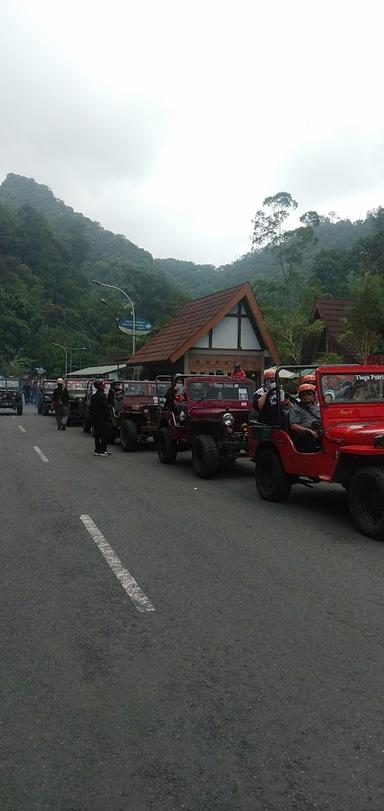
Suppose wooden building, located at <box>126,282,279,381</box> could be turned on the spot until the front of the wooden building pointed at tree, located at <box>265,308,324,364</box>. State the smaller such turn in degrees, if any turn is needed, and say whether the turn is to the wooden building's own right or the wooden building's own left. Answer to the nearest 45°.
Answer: approximately 90° to the wooden building's own left

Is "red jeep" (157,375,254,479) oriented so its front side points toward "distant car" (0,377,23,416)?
no

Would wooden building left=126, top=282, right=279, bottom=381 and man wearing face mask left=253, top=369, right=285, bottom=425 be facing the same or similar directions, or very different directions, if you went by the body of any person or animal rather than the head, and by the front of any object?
same or similar directions

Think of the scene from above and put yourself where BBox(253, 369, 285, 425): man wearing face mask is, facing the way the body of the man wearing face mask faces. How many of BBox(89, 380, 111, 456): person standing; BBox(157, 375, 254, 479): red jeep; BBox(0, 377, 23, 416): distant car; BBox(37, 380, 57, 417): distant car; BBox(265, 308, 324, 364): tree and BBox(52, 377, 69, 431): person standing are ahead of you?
0

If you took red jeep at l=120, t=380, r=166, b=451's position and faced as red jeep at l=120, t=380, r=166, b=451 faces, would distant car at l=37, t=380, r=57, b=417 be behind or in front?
behind

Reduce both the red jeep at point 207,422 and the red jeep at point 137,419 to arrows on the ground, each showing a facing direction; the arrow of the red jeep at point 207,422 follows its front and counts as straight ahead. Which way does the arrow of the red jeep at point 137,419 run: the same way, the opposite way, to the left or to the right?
the same way

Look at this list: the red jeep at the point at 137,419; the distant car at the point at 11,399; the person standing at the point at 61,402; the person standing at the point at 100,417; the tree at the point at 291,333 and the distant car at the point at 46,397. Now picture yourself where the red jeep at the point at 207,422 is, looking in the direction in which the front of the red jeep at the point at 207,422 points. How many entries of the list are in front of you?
0

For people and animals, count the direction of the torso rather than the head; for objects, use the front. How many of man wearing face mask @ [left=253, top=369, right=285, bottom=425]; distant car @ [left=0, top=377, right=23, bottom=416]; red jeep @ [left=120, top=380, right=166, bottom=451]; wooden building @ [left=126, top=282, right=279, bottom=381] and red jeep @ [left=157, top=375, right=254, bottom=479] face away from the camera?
0

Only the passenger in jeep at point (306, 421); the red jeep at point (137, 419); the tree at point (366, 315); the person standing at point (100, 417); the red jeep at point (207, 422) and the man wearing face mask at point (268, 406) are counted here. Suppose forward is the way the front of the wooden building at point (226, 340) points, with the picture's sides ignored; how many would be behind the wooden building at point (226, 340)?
0

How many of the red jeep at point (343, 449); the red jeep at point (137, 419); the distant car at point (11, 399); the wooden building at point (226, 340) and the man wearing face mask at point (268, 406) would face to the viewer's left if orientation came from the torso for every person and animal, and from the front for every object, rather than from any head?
0

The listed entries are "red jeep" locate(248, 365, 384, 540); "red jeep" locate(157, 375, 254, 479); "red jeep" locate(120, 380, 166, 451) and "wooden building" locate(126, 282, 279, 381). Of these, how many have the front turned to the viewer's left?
0

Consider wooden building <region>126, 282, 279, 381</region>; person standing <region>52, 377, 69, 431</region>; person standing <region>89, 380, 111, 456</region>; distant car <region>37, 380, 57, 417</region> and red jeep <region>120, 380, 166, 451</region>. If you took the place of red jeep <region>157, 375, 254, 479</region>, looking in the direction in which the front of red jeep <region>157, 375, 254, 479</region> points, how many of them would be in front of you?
0

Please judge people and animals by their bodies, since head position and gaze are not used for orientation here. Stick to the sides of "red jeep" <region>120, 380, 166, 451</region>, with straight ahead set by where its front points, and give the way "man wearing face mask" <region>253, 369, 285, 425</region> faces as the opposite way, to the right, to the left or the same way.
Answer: the same way

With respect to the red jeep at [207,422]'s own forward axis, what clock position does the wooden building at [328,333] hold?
The wooden building is roughly at 8 o'clock from the red jeep.

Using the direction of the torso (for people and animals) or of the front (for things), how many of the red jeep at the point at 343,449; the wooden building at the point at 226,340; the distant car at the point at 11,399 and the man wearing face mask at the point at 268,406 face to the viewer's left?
0

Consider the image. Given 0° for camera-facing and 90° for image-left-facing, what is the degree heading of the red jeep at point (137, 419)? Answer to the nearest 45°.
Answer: approximately 315°

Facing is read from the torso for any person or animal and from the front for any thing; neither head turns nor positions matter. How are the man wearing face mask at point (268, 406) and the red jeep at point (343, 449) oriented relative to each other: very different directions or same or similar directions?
same or similar directions

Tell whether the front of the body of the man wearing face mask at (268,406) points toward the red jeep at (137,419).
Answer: no

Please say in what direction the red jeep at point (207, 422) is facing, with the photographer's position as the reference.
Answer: facing the viewer and to the right of the viewer

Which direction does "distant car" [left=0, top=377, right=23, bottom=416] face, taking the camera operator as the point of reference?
facing the viewer
